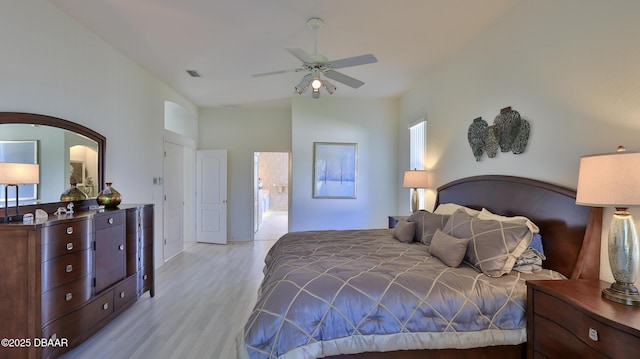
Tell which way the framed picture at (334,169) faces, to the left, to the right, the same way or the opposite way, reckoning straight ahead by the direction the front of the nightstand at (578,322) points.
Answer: to the left

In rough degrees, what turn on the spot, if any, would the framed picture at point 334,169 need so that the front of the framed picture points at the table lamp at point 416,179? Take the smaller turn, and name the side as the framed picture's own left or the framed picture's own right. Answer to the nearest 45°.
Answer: approximately 45° to the framed picture's own left

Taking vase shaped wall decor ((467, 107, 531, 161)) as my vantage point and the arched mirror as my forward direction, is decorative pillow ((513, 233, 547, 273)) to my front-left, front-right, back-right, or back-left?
front-left

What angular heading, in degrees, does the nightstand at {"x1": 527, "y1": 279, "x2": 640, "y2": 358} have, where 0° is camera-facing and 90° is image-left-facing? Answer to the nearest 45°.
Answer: approximately 45°

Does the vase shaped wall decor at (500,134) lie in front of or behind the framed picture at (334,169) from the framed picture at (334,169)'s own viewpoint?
in front

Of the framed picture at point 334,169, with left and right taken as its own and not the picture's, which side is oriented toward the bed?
front

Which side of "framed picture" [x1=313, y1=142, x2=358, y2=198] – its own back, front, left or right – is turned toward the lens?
front

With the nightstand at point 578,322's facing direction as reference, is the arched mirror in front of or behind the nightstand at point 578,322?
in front

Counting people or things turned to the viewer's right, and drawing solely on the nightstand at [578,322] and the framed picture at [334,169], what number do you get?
0

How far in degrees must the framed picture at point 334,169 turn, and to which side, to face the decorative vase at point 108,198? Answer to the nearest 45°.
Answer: approximately 45° to its right

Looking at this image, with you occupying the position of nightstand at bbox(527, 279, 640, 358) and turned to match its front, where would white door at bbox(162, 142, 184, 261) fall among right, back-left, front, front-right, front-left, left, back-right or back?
front-right

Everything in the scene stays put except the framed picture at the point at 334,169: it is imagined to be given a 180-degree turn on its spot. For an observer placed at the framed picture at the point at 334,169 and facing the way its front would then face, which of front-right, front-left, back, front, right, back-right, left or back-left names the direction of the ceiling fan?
back
